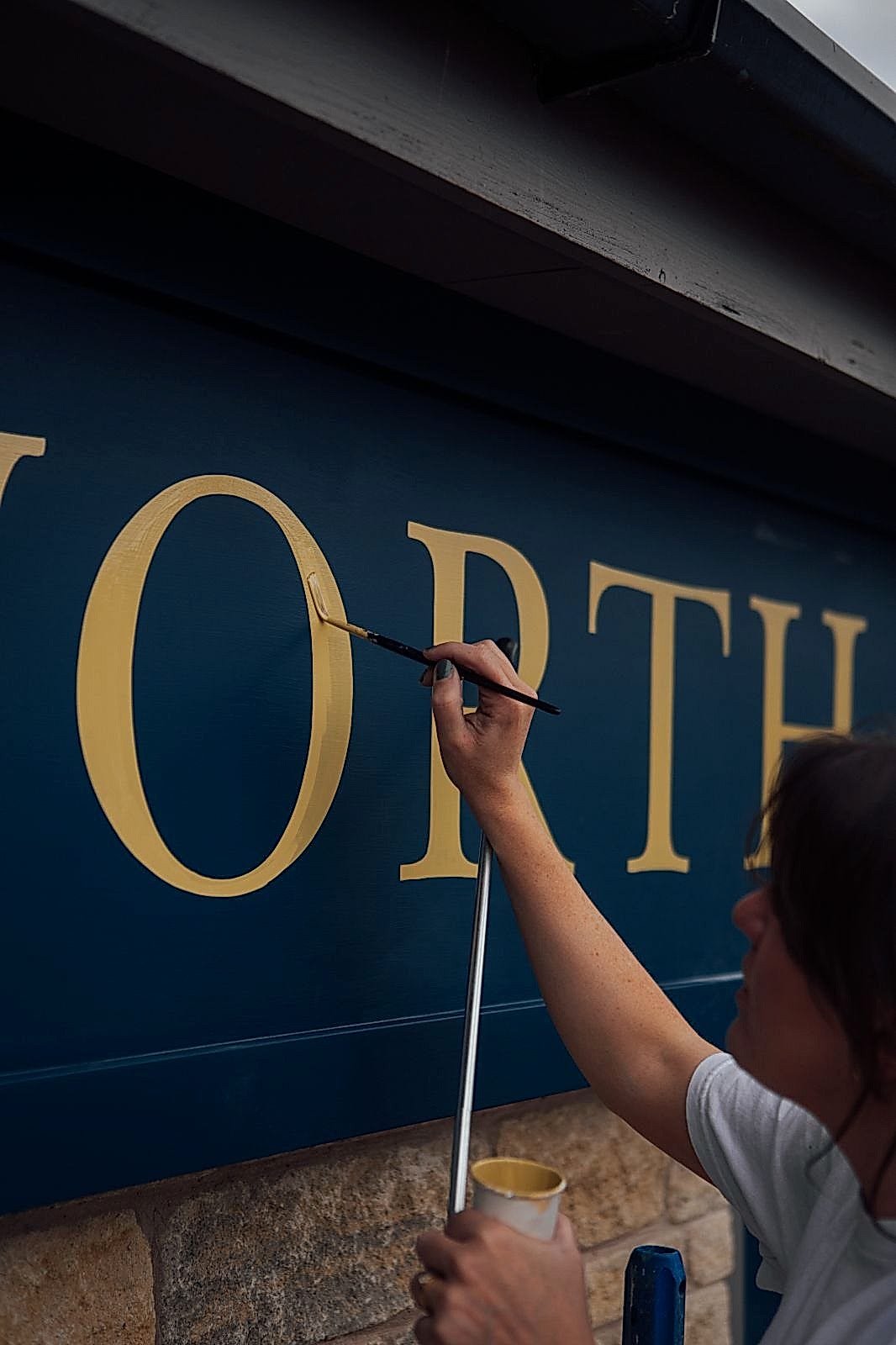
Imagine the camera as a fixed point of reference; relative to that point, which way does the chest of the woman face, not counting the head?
to the viewer's left

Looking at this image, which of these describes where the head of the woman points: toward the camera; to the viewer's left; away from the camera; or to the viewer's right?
to the viewer's left

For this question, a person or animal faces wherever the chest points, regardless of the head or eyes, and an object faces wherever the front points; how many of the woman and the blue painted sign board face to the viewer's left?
1

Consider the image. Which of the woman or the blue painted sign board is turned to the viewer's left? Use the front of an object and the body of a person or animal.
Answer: the woman
